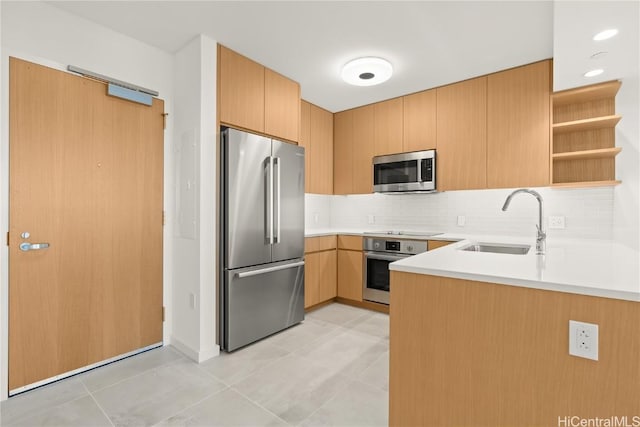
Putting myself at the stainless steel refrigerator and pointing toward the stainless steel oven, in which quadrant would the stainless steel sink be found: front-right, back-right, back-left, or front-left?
front-right

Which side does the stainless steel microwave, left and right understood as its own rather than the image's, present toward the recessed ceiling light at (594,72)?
left

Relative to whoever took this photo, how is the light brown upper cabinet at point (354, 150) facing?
facing the viewer and to the left of the viewer

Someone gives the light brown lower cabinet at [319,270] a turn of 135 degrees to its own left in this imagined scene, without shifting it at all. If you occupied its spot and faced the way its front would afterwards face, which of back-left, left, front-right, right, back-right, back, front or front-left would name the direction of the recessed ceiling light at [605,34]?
back-right

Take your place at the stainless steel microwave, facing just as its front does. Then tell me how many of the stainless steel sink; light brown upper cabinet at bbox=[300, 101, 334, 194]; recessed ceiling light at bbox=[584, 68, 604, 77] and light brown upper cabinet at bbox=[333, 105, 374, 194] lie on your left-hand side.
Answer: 2

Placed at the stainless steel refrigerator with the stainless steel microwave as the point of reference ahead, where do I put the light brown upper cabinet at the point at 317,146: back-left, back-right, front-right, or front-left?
front-left

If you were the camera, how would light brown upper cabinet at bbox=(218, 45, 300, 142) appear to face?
facing the viewer and to the right of the viewer

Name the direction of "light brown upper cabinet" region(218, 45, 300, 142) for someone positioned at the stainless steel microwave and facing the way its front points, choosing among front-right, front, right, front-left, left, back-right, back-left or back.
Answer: front

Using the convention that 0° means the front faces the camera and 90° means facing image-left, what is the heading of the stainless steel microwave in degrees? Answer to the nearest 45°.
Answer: approximately 45°

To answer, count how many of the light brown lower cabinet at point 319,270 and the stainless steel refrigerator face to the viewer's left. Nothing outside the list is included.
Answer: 0

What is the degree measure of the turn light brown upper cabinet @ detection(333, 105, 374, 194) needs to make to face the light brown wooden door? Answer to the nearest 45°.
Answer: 0° — it already faces it
